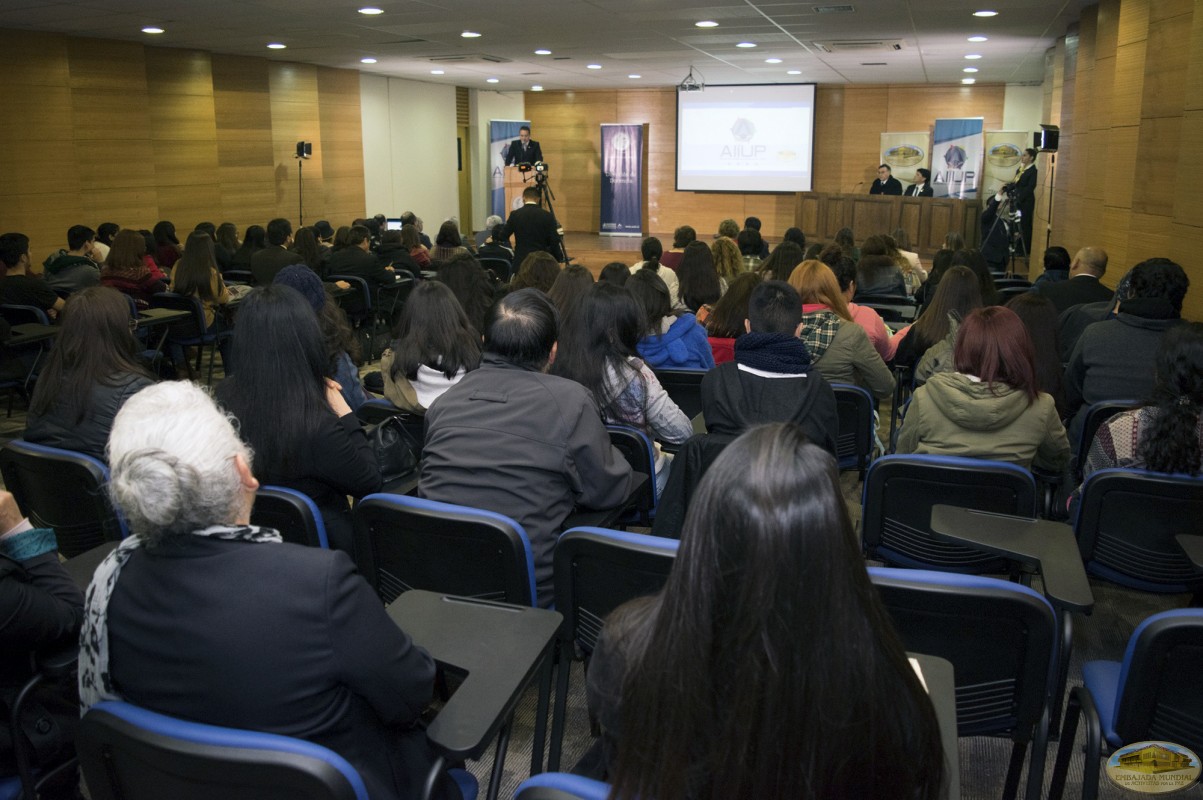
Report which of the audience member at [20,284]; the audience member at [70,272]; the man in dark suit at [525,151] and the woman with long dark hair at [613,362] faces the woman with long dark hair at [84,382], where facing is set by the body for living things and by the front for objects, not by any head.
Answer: the man in dark suit

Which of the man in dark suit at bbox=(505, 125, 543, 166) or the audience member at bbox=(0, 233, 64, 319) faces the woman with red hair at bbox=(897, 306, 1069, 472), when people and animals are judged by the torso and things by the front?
the man in dark suit

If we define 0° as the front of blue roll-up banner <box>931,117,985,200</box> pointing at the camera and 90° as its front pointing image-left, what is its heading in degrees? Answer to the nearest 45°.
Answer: approximately 0°

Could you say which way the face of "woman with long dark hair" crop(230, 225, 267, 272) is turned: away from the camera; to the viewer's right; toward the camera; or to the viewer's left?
away from the camera

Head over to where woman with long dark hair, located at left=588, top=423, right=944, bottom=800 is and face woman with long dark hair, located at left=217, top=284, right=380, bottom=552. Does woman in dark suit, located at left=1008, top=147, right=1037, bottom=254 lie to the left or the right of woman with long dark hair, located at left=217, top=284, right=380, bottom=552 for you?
right

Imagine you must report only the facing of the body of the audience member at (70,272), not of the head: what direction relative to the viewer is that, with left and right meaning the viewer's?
facing away from the viewer and to the right of the viewer

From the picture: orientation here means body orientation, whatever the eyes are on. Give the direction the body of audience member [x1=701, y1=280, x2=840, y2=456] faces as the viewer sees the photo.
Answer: away from the camera

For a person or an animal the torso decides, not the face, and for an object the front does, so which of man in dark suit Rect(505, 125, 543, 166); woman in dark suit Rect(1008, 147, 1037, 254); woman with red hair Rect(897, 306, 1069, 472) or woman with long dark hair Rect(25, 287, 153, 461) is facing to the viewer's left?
woman in dark suit Rect(1008, 147, 1037, 254)

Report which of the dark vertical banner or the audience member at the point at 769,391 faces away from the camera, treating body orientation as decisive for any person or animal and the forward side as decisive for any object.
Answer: the audience member

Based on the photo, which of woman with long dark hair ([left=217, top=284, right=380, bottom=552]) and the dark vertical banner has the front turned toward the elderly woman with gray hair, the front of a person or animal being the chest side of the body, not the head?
the dark vertical banner

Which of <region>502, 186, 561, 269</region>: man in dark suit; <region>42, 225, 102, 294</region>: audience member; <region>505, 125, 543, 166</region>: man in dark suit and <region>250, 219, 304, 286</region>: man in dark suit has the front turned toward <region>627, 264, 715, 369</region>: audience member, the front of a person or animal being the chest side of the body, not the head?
<region>505, 125, 543, 166</region>: man in dark suit

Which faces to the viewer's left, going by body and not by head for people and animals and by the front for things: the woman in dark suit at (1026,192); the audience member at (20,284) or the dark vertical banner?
the woman in dark suit

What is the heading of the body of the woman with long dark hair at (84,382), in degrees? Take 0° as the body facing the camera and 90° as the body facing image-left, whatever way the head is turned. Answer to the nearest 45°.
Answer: approximately 225°

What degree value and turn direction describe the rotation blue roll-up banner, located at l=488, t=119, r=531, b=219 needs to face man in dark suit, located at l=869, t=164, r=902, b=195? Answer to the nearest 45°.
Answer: approximately 45° to its left

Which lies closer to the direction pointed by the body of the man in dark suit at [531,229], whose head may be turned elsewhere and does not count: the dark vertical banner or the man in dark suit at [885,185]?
the dark vertical banner

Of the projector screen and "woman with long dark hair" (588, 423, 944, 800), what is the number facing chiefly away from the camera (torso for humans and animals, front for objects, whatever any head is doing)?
1
